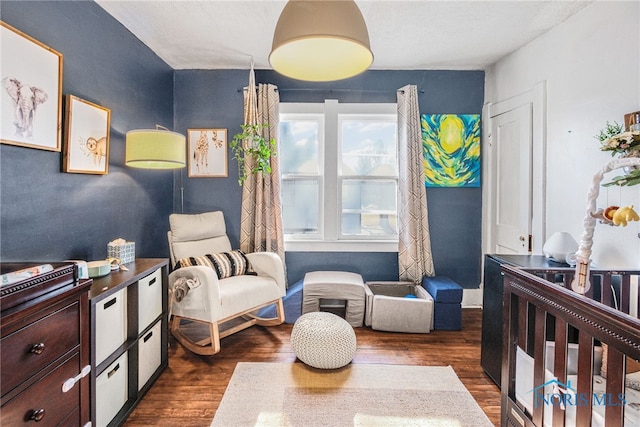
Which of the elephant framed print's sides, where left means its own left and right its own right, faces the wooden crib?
front

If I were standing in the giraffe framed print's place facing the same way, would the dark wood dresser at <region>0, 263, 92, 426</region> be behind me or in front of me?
in front

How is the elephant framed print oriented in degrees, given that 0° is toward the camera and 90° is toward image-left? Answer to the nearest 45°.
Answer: approximately 315°

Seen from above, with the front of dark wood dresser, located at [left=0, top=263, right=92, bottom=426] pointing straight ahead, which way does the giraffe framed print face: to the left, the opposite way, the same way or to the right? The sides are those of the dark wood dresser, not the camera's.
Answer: to the right

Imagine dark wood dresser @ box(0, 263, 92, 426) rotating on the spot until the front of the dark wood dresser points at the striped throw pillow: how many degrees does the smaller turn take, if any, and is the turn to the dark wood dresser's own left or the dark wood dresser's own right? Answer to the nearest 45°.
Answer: approximately 90° to the dark wood dresser's own left

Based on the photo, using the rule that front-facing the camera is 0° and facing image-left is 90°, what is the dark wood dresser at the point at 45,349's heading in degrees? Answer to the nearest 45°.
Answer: approximately 315°

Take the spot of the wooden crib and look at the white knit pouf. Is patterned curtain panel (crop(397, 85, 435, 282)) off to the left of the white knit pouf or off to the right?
right
